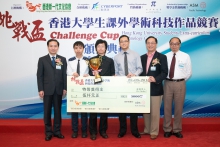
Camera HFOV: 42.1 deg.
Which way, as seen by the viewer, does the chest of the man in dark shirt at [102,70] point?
toward the camera

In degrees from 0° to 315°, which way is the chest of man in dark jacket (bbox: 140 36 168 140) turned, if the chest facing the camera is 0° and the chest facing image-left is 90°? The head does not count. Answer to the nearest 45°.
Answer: approximately 45°

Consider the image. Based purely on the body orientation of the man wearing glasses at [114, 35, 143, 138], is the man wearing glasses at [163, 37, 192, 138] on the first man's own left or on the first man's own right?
on the first man's own left

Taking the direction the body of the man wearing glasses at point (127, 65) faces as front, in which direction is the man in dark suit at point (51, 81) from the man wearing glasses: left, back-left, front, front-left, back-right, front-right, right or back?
right

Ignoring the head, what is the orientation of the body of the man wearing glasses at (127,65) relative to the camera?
toward the camera

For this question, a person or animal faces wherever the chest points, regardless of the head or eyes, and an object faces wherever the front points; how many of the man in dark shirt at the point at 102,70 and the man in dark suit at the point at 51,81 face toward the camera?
2

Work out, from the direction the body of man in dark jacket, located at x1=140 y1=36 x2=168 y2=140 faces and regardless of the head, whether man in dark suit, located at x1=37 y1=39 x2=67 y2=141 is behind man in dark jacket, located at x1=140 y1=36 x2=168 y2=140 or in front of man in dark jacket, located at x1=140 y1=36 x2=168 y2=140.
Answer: in front

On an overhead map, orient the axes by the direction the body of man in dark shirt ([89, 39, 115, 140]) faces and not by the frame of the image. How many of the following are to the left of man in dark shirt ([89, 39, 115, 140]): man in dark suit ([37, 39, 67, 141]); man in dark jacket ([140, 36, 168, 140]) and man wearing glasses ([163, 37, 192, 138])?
2

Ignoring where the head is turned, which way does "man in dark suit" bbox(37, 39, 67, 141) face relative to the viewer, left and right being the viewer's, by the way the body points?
facing the viewer
